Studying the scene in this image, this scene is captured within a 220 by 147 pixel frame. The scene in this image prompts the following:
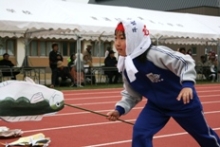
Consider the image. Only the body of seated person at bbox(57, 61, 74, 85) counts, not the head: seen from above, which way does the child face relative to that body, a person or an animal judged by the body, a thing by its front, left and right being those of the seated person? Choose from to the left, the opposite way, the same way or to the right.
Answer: to the right

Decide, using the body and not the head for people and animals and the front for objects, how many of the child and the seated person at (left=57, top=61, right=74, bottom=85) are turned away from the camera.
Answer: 0

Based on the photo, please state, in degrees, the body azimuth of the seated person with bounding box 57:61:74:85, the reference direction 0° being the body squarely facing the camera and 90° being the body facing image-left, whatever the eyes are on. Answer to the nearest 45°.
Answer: approximately 315°

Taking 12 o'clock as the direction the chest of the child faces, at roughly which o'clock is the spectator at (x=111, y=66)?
The spectator is roughly at 4 o'clock from the child.

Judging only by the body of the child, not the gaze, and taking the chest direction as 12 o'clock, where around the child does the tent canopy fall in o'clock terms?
The tent canopy is roughly at 4 o'clock from the child.

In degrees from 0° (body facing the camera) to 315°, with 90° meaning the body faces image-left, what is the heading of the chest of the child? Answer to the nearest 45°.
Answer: approximately 45°
